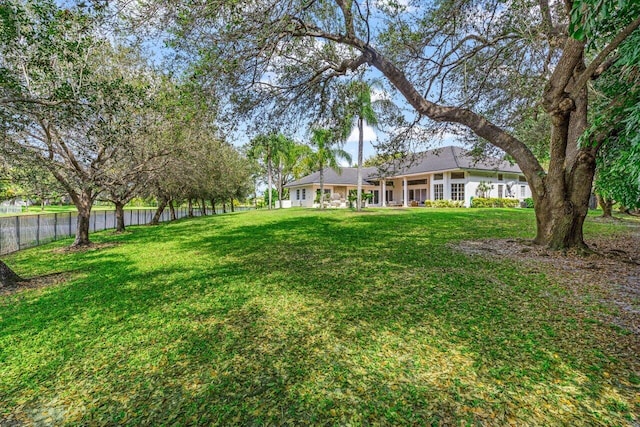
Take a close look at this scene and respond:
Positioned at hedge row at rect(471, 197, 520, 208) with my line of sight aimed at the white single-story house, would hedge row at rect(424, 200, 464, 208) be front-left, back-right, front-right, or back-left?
front-left

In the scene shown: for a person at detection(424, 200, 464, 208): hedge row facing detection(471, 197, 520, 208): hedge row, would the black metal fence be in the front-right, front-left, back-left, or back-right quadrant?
back-right

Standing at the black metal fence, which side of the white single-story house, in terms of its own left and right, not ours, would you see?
front

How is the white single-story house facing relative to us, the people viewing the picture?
facing the viewer and to the left of the viewer

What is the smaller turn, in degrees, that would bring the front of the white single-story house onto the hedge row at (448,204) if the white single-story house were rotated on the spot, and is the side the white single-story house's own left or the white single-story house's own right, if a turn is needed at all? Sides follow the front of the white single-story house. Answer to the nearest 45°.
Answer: approximately 45° to the white single-story house's own left

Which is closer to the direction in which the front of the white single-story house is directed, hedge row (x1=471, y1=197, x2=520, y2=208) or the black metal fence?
the black metal fence
